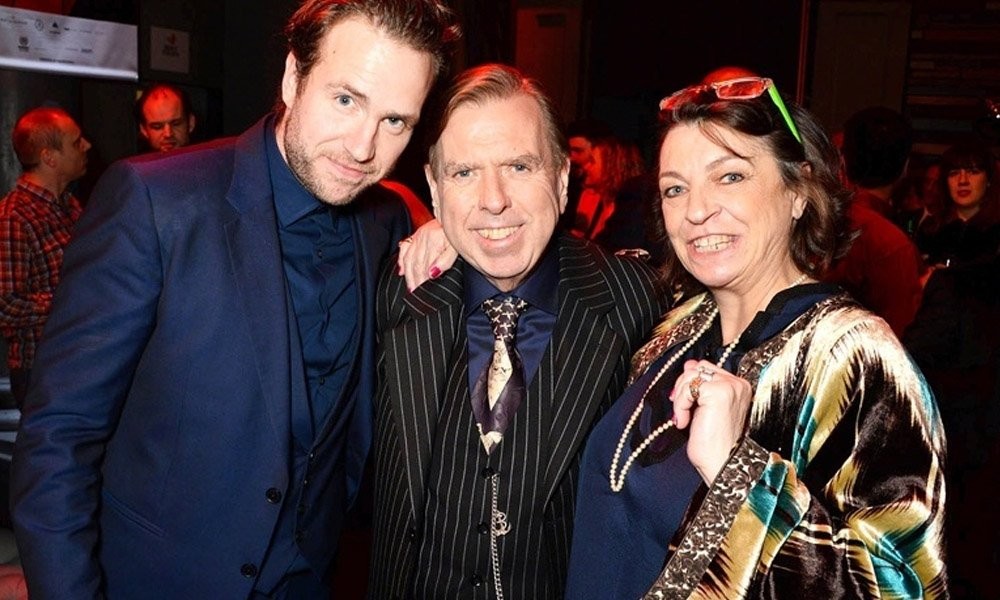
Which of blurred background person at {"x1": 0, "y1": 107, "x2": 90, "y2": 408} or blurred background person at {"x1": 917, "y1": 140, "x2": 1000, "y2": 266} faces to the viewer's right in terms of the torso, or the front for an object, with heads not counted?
blurred background person at {"x1": 0, "y1": 107, "x2": 90, "y2": 408}

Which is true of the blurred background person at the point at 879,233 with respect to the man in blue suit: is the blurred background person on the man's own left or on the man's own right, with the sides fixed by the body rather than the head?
on the man's own left

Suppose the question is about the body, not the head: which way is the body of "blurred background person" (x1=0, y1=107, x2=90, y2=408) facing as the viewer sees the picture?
to the viewer's right

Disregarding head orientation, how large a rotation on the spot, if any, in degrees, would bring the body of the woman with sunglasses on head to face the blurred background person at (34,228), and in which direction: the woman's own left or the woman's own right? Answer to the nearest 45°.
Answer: approximately 90° to the woman's own right

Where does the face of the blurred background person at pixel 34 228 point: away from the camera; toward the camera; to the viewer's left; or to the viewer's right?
to the viewer's right

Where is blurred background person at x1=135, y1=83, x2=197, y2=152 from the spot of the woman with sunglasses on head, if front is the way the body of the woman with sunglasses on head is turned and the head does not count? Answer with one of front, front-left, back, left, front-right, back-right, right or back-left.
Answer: right

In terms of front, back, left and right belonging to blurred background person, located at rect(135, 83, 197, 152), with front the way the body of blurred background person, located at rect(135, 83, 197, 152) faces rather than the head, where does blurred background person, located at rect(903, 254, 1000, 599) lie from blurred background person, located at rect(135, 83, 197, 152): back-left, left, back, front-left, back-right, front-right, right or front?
front-left

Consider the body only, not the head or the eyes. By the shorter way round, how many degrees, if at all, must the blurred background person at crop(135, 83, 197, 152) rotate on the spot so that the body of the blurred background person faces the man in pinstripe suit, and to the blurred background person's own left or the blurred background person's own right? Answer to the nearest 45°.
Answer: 0° — they already face them

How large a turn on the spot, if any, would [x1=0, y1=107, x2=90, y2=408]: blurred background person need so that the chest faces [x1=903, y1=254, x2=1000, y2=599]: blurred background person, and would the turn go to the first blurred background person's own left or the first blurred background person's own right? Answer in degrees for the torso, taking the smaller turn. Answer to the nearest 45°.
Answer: approximately 45° to the first blurred background person's own right
